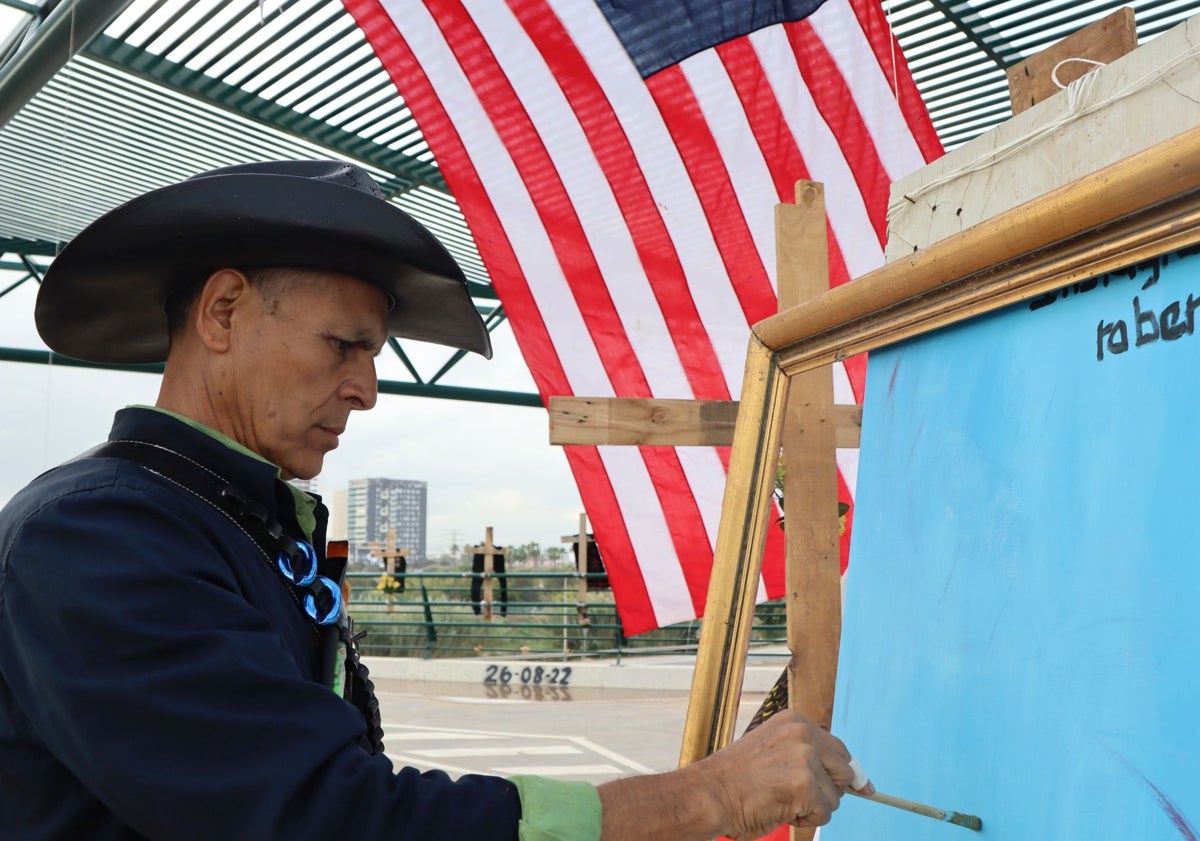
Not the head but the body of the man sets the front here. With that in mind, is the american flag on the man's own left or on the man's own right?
on the man's own left

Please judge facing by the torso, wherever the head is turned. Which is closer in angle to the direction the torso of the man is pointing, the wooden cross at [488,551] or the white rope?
the white rope

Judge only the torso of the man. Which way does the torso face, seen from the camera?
to the viewer's right

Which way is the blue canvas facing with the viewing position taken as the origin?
facing the viewer and to the left of the viewer

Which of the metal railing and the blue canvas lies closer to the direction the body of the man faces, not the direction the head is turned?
the blue canvas

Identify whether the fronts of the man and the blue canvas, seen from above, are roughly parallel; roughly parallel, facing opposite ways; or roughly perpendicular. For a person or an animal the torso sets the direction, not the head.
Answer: roughly parallel, facing opposite ways

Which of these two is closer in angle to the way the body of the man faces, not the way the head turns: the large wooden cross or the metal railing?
the large wooden cross

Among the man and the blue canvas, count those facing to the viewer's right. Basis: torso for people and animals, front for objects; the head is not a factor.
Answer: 1

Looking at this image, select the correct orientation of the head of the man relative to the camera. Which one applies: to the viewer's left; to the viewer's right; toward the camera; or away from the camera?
to the viewer's right

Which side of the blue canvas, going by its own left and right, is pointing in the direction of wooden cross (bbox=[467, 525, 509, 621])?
right

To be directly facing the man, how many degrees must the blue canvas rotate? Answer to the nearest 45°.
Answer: approximately 45° to its right
